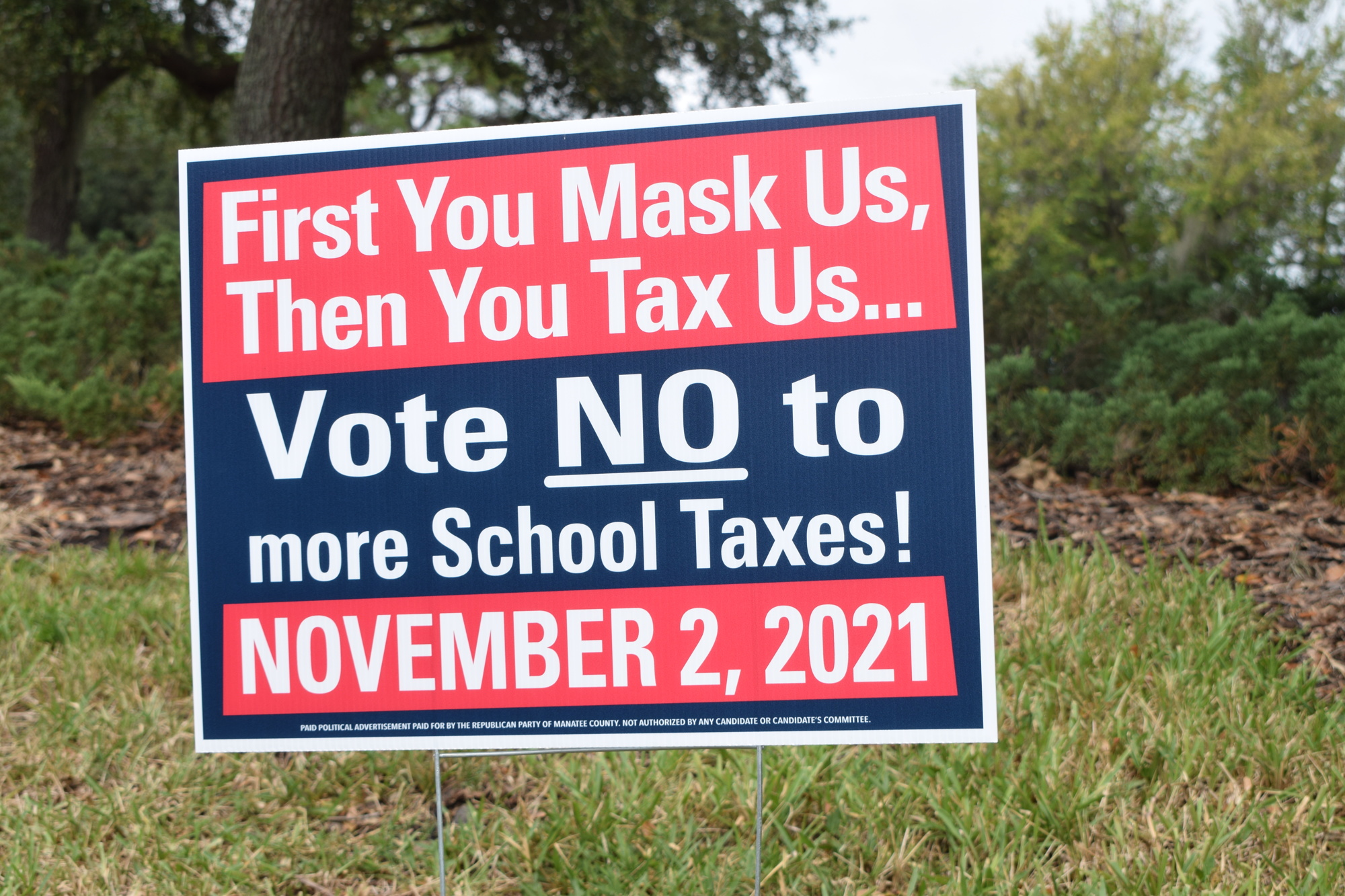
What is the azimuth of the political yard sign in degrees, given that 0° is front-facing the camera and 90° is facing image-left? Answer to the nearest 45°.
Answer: approximately 0°

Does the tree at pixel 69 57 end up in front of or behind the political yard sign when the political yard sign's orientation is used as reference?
behind

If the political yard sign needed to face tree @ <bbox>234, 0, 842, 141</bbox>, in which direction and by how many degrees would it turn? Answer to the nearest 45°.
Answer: approximately 180°

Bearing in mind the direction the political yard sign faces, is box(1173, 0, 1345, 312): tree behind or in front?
behind
